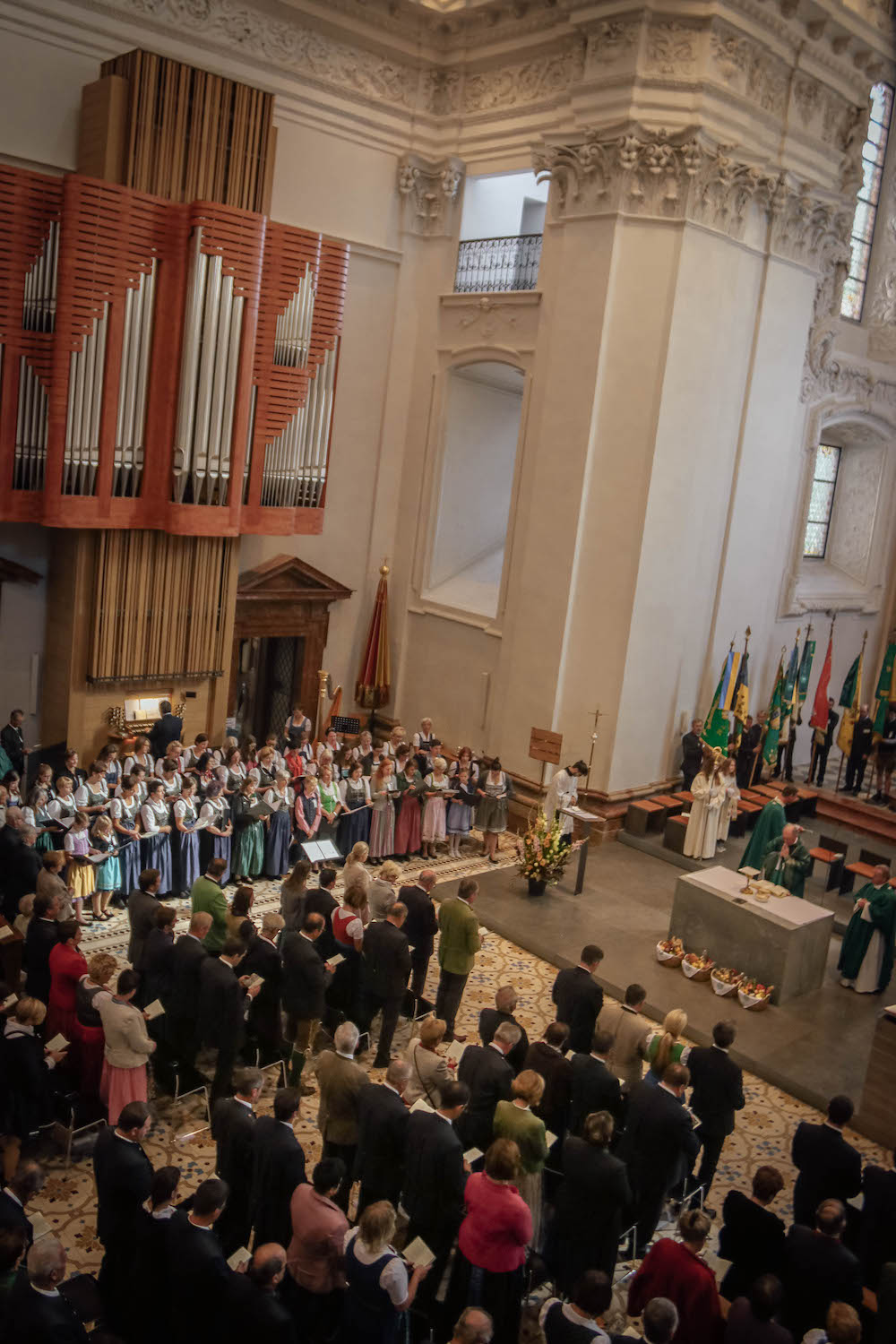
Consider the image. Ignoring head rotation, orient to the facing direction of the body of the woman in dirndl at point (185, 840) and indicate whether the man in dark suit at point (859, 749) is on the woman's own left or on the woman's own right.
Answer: on the woman's own left

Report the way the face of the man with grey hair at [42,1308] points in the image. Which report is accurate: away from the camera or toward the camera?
away from the camera

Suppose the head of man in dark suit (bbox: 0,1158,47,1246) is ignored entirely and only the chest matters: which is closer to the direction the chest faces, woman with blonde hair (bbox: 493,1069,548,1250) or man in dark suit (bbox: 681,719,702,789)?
the man in dark suit

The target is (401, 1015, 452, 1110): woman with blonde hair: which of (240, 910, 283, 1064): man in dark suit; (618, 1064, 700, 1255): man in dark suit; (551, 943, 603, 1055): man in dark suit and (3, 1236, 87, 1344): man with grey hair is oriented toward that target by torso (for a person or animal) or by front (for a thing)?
the man with grey hair

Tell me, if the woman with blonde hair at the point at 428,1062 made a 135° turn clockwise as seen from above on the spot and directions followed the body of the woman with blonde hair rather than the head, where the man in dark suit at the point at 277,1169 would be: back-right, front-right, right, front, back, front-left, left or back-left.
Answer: front-right

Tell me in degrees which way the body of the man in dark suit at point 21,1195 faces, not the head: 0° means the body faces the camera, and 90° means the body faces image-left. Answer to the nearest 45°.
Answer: approximately 225°

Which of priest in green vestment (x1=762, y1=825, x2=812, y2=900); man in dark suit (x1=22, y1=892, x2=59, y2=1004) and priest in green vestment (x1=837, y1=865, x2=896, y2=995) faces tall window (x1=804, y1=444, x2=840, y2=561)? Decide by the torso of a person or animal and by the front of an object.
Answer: the man in dark suit

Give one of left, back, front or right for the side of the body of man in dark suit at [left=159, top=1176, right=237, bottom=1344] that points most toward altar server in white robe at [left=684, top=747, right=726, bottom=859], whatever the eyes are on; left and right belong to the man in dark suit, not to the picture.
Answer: front

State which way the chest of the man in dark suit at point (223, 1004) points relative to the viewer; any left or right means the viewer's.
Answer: facing away from the viewer and to the right of the viewer

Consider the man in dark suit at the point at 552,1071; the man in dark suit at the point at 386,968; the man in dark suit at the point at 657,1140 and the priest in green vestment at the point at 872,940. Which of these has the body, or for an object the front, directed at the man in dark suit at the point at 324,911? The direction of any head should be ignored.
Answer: the priest in green vestment

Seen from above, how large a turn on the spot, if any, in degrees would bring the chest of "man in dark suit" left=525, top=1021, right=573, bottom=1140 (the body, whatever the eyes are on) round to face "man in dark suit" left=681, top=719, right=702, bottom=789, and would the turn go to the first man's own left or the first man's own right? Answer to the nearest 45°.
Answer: approximately 45° to the first man's own left

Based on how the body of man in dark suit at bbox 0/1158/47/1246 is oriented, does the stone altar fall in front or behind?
in front

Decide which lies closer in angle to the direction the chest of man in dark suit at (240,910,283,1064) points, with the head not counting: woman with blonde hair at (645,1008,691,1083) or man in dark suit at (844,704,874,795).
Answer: the man in dark suit

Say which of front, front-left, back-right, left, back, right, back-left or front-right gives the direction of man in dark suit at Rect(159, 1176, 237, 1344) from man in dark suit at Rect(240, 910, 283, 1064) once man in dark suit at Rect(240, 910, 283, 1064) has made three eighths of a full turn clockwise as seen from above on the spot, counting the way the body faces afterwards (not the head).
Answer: front

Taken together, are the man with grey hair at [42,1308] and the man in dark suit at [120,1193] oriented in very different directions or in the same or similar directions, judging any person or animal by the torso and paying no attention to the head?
same or similar directions

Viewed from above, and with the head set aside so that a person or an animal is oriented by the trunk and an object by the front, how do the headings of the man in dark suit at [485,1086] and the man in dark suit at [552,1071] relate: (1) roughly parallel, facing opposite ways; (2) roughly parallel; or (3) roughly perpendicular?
roughly parallel

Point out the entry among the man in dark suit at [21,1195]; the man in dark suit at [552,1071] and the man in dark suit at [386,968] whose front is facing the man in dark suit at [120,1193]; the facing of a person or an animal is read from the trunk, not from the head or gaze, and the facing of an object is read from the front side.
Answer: the man in dark suit at [21,1195]

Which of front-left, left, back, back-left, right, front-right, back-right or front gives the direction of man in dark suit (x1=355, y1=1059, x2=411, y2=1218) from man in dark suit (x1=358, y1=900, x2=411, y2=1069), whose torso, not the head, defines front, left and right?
back-right

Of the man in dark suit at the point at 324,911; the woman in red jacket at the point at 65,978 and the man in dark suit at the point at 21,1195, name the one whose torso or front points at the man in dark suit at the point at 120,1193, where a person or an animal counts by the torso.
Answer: the man in dark suit at the point at 21,1195

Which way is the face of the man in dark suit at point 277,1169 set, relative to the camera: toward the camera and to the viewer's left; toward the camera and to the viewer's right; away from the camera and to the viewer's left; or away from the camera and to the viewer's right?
away from the camera and to the viewer's right

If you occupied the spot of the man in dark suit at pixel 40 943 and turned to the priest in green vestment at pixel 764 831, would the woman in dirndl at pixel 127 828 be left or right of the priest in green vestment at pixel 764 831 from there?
left
